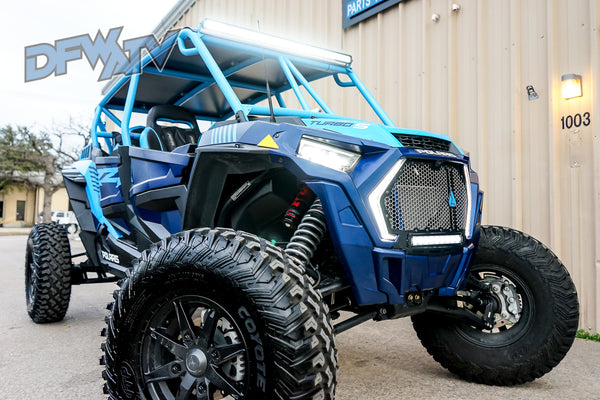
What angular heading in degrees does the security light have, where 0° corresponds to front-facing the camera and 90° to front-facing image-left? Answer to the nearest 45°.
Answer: approximately 45°

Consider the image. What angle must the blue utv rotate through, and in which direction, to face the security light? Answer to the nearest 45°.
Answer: approximately 90° to its left

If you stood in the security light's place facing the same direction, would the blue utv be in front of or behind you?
in front

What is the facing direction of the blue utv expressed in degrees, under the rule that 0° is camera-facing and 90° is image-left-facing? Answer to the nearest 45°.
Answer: approximately 315°
